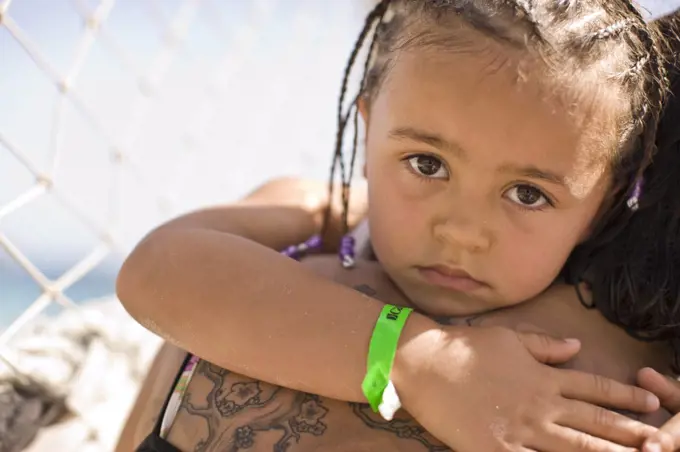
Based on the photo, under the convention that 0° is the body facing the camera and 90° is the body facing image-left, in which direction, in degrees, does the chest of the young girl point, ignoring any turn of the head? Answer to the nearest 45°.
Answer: approximately 0°

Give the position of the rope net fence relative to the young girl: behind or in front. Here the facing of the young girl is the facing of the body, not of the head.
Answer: behind
